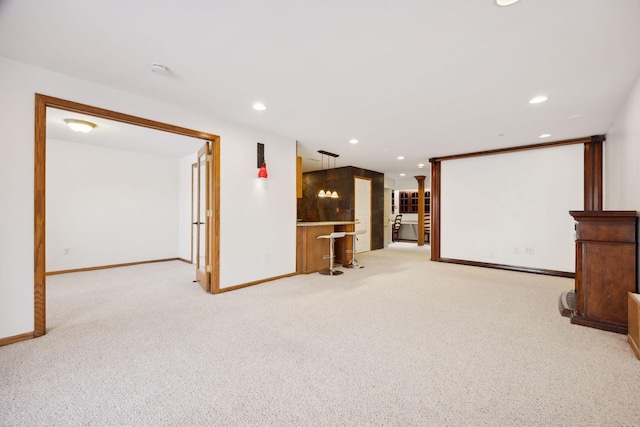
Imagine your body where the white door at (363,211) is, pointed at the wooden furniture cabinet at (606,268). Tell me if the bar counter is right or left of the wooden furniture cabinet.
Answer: right

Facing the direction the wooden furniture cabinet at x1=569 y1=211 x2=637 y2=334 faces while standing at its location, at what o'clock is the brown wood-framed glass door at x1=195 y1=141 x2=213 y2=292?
The brown wood-framed glass door is roughly at 11 o'clock from the wooden furniture cabinet.

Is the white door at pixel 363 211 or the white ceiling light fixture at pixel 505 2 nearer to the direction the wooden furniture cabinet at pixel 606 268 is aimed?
the white door

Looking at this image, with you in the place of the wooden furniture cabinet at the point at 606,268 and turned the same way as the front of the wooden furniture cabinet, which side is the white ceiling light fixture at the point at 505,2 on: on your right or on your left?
on your left

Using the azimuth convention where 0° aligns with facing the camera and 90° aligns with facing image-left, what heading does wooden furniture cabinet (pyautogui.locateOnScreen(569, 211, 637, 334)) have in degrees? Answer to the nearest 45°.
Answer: approximately 90°

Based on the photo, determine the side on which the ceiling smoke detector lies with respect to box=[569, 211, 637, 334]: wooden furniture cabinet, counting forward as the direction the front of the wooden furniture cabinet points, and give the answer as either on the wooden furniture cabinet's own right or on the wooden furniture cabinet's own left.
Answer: on the wooden furniture cabinet's own left

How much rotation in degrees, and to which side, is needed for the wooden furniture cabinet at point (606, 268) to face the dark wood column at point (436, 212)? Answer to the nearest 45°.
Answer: approximately 45° to its right
